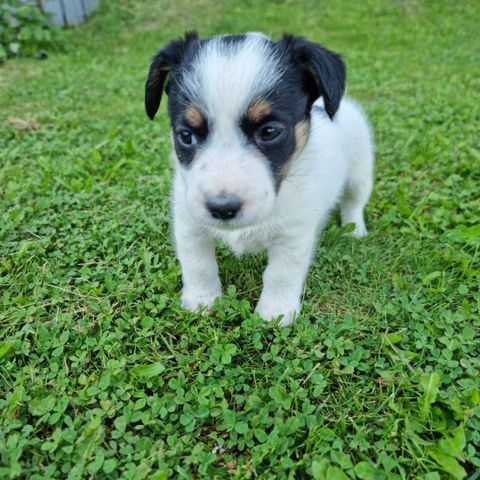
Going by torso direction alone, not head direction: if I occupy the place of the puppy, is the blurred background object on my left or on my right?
on my right

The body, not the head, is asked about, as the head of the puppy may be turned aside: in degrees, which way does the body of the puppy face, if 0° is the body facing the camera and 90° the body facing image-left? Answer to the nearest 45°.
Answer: approximately 45°
